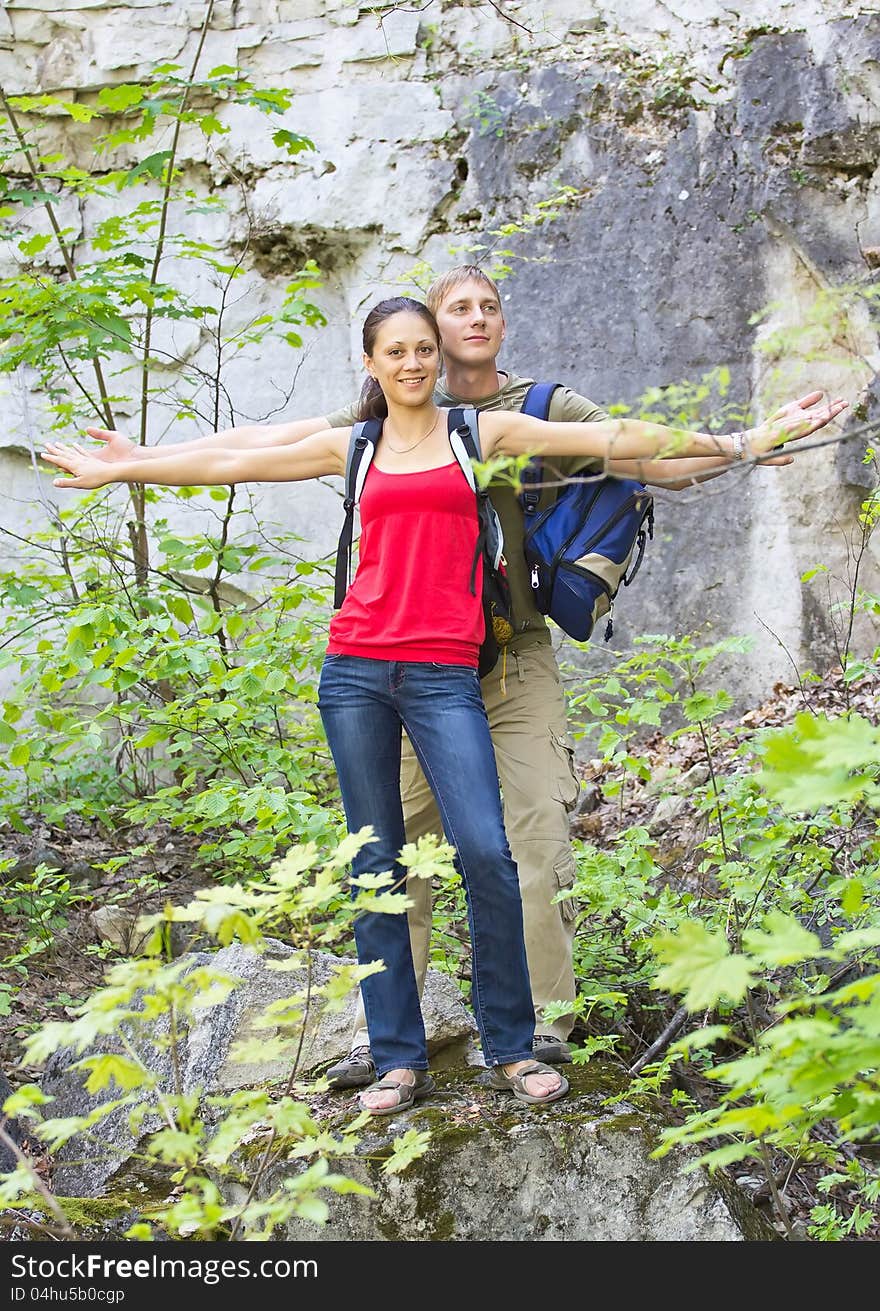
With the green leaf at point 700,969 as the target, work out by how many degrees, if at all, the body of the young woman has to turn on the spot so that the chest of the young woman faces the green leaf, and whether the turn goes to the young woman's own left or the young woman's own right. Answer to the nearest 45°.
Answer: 0° — they already face it

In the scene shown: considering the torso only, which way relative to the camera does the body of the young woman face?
toward the camera

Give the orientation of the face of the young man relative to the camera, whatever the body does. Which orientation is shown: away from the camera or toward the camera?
toward the camera

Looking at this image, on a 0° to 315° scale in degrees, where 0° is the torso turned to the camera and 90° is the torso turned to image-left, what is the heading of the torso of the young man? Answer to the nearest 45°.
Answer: approximately 0°

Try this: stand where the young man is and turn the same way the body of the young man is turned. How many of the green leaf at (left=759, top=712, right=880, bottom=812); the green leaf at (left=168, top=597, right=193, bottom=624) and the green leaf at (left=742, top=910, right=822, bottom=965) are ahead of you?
2

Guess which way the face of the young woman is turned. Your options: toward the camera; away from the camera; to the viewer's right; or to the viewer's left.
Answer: toward the camera

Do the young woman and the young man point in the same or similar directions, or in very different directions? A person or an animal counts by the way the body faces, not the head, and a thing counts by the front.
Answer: same or similar directions

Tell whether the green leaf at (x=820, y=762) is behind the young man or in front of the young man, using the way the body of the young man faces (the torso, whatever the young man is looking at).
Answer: in front

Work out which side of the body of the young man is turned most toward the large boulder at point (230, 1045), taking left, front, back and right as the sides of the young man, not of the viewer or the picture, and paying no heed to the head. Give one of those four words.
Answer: right

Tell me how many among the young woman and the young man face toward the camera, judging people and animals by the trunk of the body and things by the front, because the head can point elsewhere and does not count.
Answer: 2
